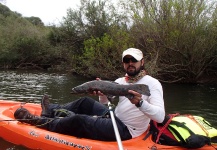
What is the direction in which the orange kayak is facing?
to the viewer's left
